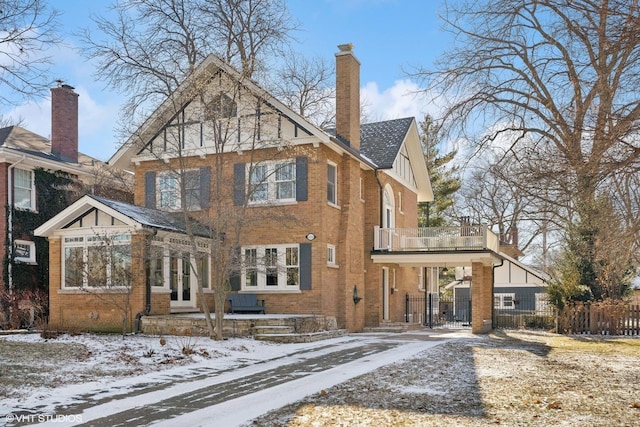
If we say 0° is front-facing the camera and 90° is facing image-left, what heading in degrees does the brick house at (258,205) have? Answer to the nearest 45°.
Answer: approximately 45°

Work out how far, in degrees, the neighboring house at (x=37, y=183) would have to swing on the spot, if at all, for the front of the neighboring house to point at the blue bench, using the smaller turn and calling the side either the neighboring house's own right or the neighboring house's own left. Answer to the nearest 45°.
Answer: approximately 90° to the neighboring house's own left

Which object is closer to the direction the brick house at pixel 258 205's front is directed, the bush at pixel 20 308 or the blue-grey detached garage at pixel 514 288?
the bush

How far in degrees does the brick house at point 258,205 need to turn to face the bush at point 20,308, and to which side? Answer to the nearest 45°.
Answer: approximately 45° to its right

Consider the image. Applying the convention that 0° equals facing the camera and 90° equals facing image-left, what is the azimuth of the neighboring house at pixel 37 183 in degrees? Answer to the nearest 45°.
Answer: approximately 45°

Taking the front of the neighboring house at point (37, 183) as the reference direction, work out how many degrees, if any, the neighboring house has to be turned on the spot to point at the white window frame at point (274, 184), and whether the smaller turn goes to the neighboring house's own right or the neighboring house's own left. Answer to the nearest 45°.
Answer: approximately 90° to the neighboring house's own left

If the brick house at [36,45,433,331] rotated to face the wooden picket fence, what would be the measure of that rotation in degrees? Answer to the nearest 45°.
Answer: approximately 135° to its left
